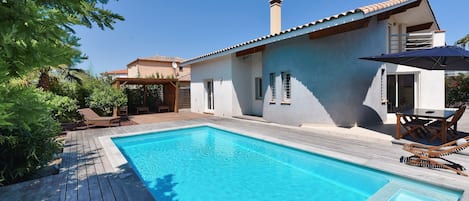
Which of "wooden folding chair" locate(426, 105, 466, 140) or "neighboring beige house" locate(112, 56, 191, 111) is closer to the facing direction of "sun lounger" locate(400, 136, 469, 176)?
the neighboring beige house

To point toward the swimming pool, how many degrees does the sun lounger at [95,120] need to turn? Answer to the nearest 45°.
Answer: approximately 90° to its right

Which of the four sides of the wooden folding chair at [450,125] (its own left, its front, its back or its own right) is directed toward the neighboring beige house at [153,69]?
front

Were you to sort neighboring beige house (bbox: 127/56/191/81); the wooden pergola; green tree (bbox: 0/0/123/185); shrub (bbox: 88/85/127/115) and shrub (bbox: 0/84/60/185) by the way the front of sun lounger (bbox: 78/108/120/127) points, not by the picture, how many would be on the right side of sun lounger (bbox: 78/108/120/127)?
2

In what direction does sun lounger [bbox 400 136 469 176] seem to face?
to the viewer's left

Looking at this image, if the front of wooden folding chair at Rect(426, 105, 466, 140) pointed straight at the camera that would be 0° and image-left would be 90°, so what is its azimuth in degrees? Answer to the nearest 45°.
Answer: approximately 90°

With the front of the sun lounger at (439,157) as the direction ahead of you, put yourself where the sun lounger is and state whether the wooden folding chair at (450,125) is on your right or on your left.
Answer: on your right

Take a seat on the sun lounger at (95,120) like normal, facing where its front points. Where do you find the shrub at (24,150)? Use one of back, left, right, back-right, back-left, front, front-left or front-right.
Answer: right

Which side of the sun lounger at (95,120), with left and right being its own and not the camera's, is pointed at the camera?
right
